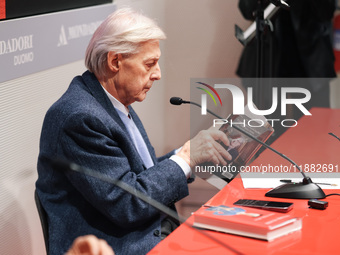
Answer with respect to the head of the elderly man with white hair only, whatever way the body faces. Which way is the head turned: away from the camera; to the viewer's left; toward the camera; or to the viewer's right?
to the viewer's right

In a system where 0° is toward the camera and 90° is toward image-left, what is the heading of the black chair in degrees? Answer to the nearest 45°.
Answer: approximately 270°

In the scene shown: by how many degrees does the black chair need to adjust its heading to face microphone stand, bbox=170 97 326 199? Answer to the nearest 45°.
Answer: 0° — it already faces it

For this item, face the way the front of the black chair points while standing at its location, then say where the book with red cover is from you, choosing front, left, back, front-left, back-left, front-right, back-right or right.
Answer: front-right

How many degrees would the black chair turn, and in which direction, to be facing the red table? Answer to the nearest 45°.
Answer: approximately 45° to its right
